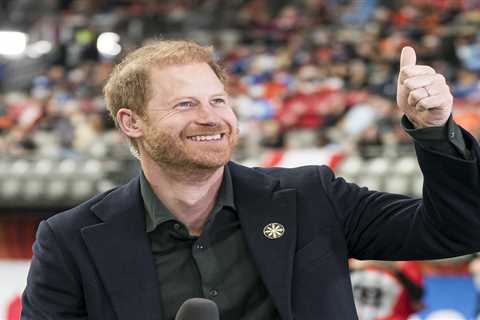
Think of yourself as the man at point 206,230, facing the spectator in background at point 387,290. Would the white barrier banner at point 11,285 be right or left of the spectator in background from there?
left

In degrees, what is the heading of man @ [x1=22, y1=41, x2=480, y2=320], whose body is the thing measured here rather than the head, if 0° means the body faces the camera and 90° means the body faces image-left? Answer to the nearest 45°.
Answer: approximately 0°

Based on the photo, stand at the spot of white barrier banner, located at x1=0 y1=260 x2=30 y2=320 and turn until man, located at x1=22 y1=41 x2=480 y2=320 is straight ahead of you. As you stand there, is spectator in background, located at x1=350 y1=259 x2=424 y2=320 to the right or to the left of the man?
left

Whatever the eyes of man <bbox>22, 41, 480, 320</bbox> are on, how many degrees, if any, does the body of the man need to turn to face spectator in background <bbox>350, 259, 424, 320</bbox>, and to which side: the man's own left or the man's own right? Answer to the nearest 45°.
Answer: approximately 180°

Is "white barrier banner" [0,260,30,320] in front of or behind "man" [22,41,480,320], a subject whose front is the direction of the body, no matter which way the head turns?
behind
